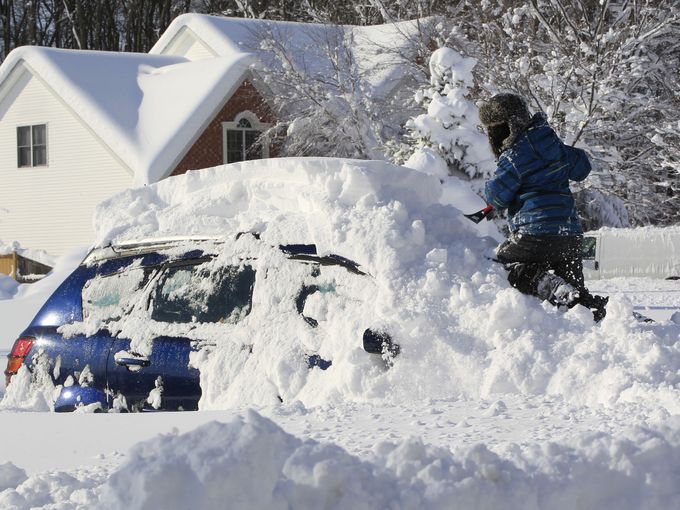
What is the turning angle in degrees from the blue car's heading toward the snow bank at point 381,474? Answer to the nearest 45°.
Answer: approximately 90° to its right

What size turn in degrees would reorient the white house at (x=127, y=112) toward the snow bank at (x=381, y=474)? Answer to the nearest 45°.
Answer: approximately 45° to its right

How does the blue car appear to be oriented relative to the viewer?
to the viewer's right

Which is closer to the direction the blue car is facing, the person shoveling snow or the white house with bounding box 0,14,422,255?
the person shoveling snow

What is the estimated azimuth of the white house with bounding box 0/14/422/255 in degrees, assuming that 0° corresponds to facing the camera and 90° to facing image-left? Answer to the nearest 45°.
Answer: approximately 315°

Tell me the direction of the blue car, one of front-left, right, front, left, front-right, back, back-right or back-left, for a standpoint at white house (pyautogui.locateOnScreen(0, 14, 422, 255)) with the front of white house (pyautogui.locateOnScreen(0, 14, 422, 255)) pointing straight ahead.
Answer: front-right

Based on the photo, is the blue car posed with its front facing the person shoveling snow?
yes

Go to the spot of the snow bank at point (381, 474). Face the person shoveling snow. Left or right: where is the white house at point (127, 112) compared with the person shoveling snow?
left
